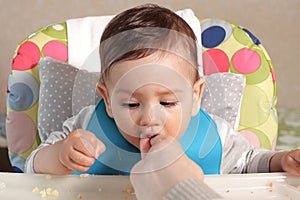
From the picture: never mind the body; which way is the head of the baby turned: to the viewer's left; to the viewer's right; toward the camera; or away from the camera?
toward the camera

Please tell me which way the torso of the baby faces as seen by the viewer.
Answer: toward the camera
